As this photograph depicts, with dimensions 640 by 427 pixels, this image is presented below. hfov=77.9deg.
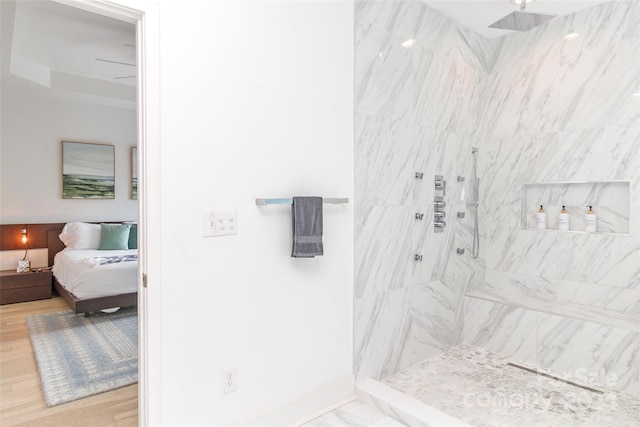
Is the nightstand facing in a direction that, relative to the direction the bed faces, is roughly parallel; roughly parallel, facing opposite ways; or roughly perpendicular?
roughly parallel

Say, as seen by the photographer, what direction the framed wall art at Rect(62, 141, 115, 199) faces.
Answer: facing the viewer and to the right of the viewer

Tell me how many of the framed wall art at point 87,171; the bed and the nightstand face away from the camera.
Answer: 0

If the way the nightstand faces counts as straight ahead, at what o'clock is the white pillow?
The white pillow is roughly at 10 o'clock from the nightstand.

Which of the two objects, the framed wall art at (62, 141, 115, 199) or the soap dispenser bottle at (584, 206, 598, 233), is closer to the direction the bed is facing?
the soap dispenser bottle

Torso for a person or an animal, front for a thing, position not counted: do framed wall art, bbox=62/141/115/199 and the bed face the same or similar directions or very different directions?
same or similar directions

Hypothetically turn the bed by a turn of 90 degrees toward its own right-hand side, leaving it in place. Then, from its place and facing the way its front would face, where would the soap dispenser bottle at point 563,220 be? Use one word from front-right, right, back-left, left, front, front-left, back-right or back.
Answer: left

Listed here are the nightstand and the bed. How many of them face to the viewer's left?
0
